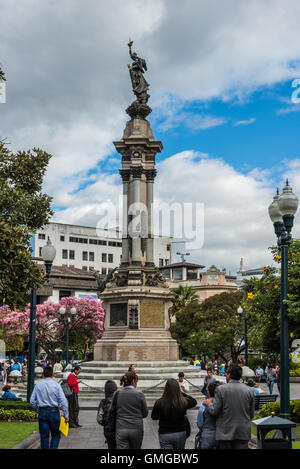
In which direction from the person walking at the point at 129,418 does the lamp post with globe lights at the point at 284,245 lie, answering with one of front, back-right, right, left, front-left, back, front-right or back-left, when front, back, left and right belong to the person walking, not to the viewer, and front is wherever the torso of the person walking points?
front-right

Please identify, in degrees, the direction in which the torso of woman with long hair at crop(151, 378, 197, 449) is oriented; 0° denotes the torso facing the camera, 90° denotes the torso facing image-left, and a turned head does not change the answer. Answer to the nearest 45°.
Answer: approximately 180°

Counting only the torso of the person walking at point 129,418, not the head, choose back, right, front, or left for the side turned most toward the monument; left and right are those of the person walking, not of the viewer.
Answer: front

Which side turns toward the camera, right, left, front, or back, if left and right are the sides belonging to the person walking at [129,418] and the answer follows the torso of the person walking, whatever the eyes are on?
back

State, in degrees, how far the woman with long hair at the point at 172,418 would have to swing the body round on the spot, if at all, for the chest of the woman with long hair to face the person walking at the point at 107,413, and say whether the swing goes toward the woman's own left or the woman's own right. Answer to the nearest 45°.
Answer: approximately 45° to the woman's own left

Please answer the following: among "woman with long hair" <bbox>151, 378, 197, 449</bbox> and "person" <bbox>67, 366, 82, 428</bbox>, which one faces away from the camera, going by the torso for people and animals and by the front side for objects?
the woman with long hair

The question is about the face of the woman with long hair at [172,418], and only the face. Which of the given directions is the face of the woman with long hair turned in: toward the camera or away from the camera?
away from the camera

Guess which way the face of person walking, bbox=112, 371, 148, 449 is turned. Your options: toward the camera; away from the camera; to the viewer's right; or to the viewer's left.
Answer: away from the camera
